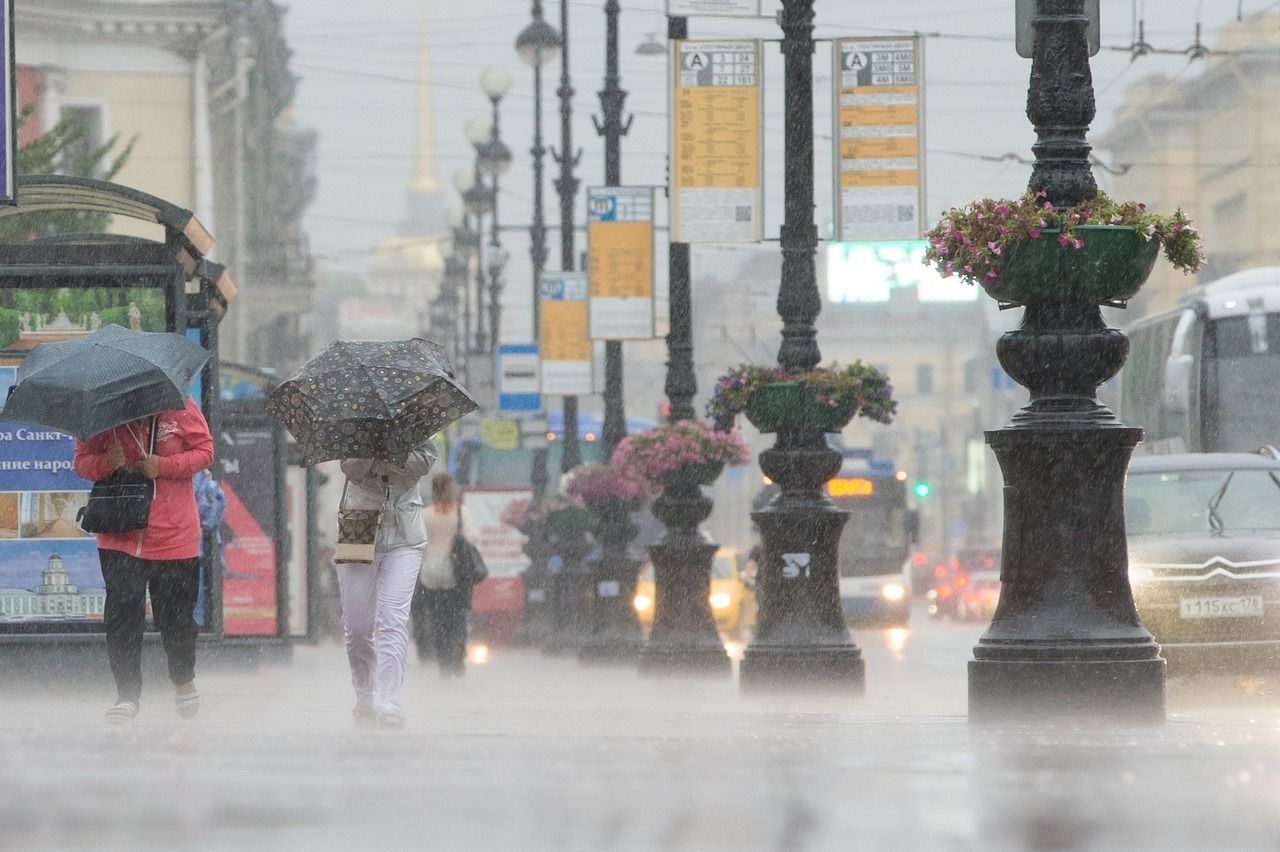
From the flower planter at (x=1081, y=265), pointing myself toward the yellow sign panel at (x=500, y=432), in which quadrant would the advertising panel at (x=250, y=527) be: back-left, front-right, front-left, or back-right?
front-left

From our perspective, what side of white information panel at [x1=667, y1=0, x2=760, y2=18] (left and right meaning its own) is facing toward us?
front

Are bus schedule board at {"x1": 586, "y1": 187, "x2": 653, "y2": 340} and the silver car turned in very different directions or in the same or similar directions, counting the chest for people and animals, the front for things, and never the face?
same or similar directions

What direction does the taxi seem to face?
toward the camera

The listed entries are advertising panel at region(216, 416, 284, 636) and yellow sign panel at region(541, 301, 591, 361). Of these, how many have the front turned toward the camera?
2

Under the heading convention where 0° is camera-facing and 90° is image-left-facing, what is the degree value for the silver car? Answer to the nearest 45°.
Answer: approximately 0°

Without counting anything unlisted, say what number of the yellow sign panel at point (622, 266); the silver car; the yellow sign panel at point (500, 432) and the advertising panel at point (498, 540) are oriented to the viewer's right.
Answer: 0

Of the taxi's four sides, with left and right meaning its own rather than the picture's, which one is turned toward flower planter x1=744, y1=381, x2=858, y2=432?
front

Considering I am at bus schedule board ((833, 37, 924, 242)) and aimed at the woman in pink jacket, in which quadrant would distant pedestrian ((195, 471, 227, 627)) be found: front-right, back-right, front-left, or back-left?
front-right

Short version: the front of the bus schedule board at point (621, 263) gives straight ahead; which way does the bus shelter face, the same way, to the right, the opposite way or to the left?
to the left

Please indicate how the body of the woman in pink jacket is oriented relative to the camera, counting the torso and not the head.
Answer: toward the camera

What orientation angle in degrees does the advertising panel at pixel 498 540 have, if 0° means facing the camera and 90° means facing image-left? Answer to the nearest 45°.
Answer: approximately 0°
